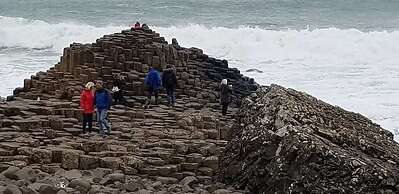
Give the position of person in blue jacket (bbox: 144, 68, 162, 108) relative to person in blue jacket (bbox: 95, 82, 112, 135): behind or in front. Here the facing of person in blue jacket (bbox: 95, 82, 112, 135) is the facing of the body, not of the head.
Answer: behind

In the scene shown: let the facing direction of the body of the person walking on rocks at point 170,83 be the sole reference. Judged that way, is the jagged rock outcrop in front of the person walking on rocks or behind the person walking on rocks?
behind

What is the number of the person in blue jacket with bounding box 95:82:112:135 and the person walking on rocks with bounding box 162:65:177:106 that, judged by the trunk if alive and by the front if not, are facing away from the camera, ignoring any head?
1

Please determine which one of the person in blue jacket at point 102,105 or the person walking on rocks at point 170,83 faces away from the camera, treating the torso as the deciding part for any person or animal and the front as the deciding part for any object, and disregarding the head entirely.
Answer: the person walking on rocks

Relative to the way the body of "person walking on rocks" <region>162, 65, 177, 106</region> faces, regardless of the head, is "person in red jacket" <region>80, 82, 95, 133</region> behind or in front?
behind

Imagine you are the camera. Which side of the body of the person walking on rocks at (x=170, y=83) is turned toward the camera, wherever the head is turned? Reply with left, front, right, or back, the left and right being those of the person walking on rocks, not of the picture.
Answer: back

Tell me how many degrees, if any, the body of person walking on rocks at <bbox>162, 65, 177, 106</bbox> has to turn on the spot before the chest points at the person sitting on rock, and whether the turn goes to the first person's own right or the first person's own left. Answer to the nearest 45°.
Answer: approximately 90° to the first person's own left

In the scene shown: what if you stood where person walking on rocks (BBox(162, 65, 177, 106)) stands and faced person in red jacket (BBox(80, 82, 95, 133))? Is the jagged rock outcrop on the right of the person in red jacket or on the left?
left
